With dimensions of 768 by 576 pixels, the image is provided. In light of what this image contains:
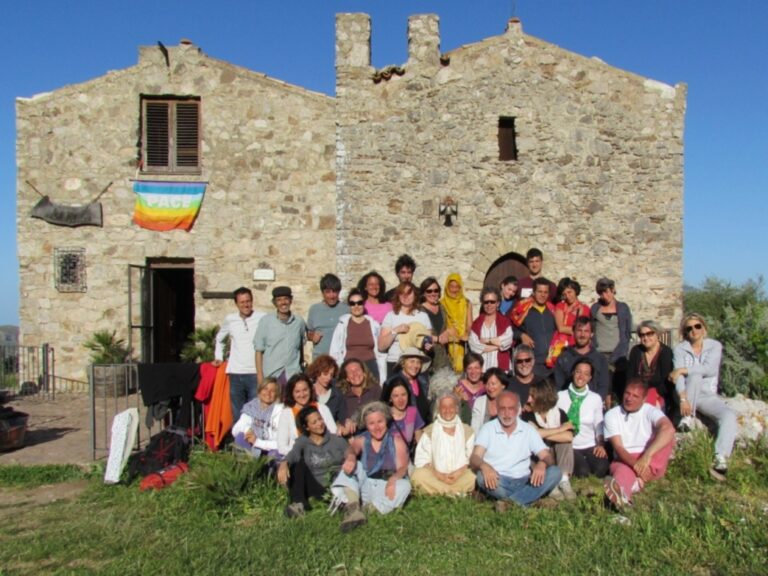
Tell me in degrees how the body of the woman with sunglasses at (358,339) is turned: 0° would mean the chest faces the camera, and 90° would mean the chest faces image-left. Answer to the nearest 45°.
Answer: approximately 0°

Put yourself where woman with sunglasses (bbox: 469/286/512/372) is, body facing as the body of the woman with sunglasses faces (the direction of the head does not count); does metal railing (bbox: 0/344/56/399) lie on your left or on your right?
on your right

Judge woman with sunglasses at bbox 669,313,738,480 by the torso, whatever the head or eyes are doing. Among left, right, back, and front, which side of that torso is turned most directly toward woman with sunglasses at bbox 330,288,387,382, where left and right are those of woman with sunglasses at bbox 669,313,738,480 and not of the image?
right

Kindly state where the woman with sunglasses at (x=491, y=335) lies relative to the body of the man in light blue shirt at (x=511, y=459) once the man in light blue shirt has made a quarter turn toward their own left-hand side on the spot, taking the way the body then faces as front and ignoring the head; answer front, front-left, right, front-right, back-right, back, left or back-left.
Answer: left

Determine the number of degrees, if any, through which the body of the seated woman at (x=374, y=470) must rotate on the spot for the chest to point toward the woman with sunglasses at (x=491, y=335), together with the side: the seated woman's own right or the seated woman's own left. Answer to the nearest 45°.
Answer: approximately 135° to the seated woman's own left

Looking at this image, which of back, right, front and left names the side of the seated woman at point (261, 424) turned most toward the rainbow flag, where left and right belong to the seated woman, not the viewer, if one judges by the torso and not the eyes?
back

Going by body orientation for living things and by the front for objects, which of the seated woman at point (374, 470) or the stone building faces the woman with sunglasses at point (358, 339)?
the stone building

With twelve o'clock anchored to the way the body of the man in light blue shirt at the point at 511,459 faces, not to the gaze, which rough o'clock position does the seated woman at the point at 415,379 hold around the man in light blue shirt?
The seated woman is roughly at 4 o'clock from the man in light blue shirt.

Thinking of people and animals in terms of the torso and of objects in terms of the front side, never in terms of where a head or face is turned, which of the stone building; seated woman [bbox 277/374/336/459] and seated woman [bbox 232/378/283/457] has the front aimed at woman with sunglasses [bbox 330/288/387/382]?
the stone building

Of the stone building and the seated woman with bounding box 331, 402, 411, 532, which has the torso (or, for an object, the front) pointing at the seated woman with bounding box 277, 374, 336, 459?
the stone building

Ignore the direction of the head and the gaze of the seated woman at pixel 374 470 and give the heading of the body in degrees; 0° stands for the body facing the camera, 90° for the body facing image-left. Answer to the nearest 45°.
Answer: approximately 0°
